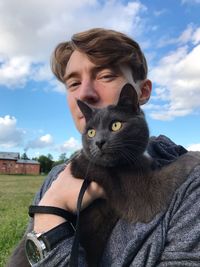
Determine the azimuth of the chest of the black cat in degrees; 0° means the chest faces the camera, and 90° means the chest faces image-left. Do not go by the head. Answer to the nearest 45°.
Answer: approximately 45°

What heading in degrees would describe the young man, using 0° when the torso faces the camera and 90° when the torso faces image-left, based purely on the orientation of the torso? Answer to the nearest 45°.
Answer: approximately 45°
